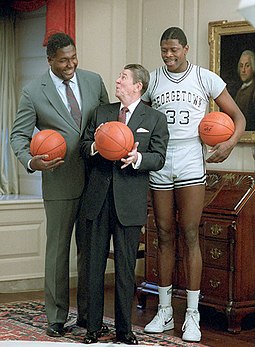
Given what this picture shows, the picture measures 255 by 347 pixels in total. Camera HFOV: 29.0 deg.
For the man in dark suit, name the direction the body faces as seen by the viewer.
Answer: toward the camera

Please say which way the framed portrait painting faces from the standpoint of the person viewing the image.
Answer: facing the viewer

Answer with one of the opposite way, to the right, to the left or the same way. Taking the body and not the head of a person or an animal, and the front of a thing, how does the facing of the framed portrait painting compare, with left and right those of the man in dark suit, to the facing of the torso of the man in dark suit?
the same way

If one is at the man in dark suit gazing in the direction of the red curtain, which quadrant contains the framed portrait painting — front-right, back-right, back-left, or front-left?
front-right

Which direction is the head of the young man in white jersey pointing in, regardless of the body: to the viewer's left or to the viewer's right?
to the viewer's left

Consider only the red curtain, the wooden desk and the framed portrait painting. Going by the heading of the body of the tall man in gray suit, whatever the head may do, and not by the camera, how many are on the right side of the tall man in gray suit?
0

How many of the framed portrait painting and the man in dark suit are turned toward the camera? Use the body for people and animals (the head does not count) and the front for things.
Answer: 2

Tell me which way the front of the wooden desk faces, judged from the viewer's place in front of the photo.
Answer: facing the viewer and to the left of the viewer

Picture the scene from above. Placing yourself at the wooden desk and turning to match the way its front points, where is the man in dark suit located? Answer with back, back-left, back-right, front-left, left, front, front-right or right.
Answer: front

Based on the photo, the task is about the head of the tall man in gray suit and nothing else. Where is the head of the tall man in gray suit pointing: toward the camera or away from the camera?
toward the camera

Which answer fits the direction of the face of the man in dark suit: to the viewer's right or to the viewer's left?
to the viewer's left

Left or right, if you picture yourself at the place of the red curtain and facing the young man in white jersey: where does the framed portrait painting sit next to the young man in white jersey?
left

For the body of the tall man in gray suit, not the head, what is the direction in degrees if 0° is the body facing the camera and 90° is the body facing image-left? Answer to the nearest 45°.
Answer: approximately 315°

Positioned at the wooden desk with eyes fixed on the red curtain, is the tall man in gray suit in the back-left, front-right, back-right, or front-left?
front-left

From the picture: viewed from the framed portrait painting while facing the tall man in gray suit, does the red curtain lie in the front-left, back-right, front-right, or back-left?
front-right
